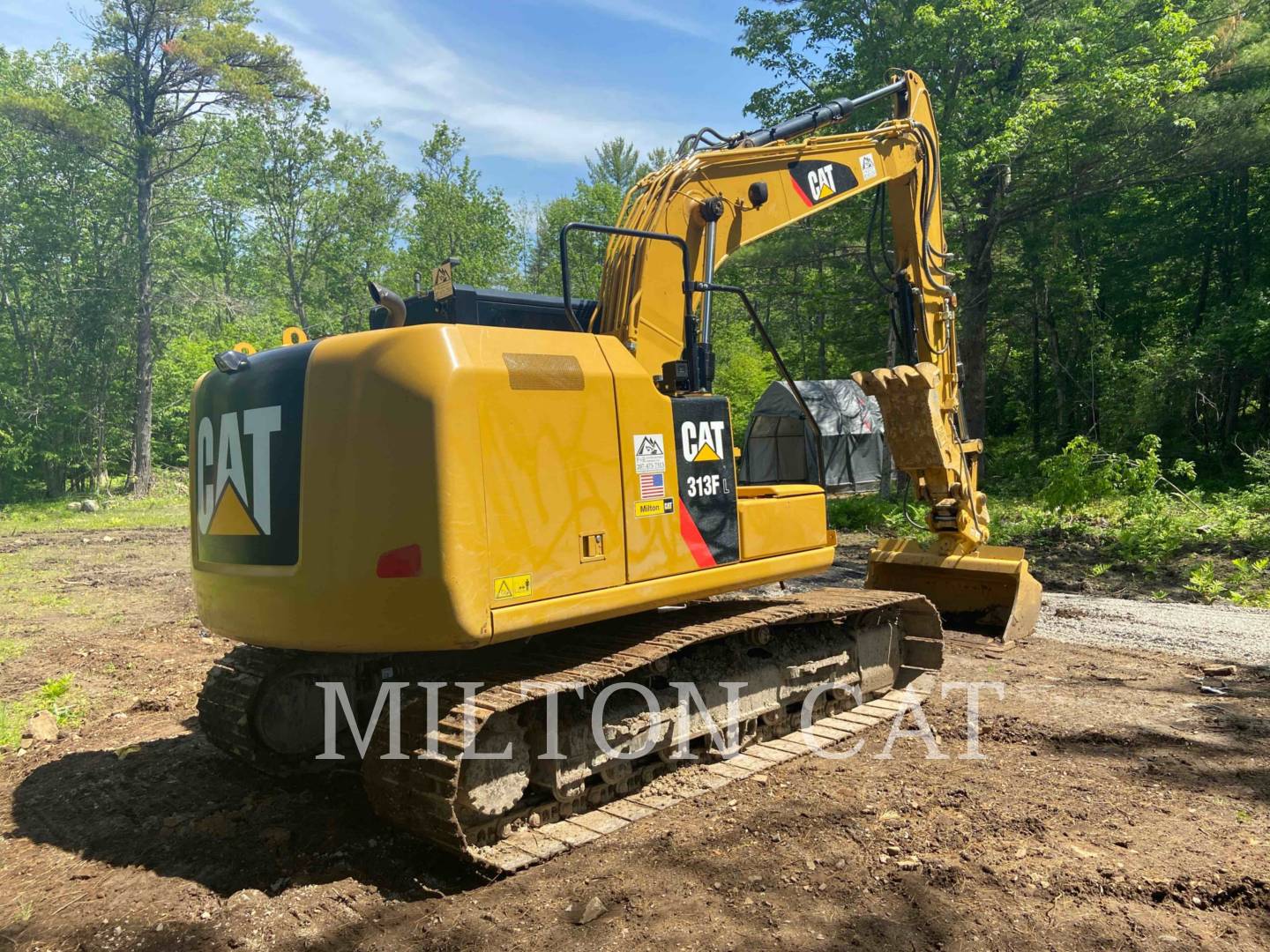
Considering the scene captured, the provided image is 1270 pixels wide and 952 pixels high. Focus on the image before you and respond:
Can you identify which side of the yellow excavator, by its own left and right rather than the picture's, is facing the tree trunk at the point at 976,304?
front

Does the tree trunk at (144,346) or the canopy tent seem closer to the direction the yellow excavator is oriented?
the canopy tent

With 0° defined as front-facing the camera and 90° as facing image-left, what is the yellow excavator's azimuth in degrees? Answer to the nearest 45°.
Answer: approximately 225°

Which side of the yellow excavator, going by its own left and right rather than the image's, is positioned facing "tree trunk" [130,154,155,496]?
left

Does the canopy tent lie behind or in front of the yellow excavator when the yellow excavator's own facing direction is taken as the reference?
in front
